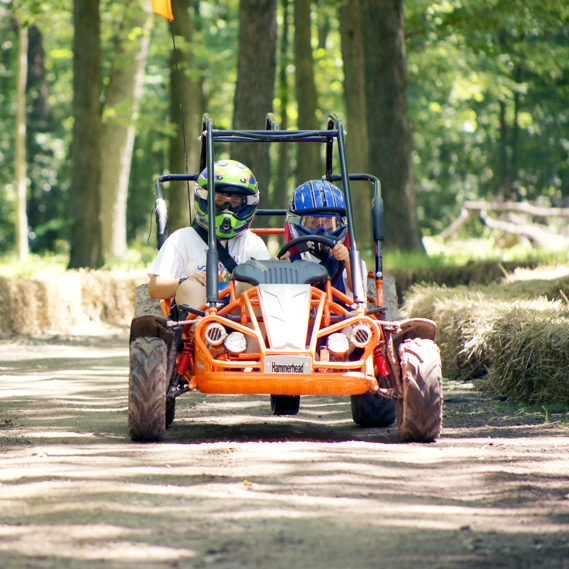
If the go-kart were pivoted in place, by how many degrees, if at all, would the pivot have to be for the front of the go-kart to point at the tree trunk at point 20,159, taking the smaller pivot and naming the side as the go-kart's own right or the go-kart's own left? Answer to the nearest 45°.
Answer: approximately 180°

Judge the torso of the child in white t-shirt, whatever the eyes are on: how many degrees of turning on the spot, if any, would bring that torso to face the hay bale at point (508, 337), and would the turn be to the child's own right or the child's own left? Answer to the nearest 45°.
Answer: approximately 135° to the child's own left

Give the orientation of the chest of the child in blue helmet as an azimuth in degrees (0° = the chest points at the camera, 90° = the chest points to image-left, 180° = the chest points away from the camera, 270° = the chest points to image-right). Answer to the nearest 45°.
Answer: approximately 0°

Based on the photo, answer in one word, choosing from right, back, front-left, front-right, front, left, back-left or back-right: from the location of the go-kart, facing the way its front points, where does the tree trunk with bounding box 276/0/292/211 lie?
back

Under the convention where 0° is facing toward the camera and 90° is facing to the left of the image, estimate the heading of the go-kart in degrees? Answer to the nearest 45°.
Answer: approximately 0°

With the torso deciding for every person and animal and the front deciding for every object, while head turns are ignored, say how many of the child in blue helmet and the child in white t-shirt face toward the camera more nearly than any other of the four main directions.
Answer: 2

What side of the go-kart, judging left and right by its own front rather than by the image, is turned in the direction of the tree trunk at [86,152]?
back

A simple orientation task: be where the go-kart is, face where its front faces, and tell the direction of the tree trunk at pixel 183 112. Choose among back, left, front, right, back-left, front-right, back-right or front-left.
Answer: back

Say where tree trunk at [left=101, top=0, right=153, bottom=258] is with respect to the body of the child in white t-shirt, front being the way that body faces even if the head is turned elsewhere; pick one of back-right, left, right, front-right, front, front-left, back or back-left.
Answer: back

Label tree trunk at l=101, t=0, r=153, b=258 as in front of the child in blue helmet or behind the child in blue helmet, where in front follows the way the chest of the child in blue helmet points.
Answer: behind

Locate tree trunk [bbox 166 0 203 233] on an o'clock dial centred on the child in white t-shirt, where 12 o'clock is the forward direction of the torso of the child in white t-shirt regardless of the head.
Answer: The tree trunk is roughly at 6 o'clock from the child in white t-shirt.

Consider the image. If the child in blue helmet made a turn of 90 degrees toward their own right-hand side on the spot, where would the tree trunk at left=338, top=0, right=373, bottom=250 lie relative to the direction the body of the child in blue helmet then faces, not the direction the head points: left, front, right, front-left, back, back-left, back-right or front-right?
right
